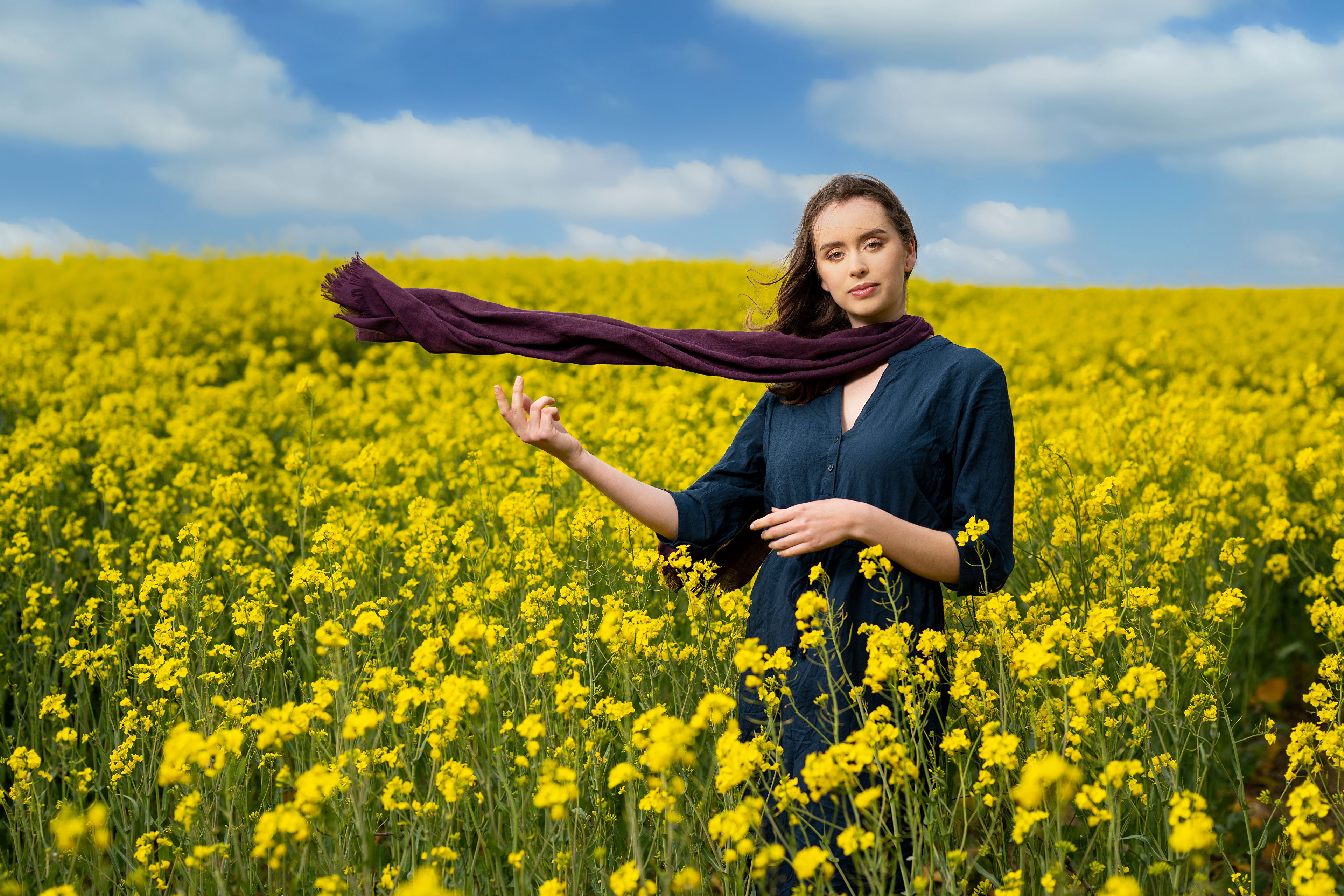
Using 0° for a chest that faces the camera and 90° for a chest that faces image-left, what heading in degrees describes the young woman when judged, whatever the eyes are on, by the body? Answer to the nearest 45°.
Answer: approximately 45°
